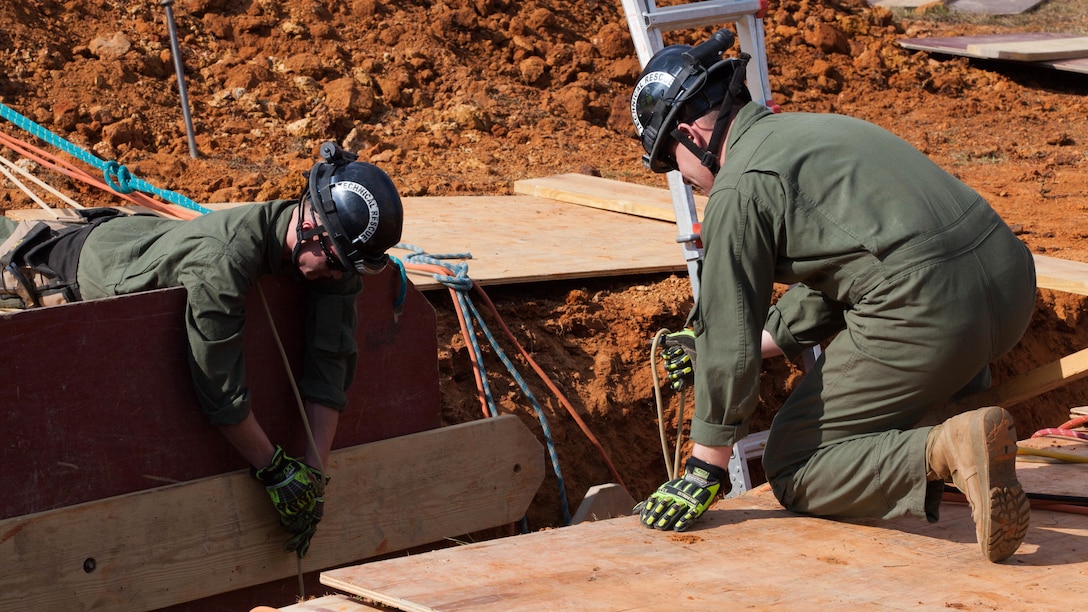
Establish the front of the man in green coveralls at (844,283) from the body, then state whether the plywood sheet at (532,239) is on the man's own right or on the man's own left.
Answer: on the man's own right

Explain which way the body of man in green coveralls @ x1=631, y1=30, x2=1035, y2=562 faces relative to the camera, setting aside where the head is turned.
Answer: to the viewer's left

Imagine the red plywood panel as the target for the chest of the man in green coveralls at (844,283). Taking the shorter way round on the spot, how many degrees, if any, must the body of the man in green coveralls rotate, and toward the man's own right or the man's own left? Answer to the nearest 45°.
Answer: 0° — they already face it

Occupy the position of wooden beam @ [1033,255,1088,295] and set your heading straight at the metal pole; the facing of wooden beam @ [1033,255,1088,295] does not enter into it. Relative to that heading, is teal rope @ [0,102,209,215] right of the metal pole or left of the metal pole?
left

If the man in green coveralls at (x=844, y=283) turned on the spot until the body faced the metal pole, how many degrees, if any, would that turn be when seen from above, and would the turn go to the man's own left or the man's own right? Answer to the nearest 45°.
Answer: approximately 45° to the man's own right

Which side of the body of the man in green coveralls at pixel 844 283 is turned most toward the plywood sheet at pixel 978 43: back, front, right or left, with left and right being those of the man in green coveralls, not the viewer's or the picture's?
right

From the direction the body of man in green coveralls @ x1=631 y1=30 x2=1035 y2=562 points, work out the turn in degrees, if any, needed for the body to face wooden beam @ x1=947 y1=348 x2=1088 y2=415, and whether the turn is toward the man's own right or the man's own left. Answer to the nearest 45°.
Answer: approximately 135° to the man's own right

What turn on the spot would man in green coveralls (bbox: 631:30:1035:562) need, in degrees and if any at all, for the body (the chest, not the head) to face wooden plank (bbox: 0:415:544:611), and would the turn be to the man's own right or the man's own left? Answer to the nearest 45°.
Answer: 0° — they already face it
